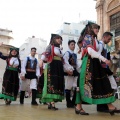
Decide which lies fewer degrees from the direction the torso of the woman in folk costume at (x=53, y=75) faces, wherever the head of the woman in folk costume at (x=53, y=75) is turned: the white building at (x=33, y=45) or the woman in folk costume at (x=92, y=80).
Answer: the woman in folk costume

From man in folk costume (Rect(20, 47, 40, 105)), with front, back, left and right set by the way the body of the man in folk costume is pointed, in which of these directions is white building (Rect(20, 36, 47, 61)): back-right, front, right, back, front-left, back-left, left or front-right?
back

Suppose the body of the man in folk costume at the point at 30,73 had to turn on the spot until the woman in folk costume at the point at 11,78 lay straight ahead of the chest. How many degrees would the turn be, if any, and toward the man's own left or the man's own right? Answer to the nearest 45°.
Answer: approximately 90° to the man's own right

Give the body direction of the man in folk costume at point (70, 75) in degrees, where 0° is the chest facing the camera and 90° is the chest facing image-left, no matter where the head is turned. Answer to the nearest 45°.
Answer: approximately 315°

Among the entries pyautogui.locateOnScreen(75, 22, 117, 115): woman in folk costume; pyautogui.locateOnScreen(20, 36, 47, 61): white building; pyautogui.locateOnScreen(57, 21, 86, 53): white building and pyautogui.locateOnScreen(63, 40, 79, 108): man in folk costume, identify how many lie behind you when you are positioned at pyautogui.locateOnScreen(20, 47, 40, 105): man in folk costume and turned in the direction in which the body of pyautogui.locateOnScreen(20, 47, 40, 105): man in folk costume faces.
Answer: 2
